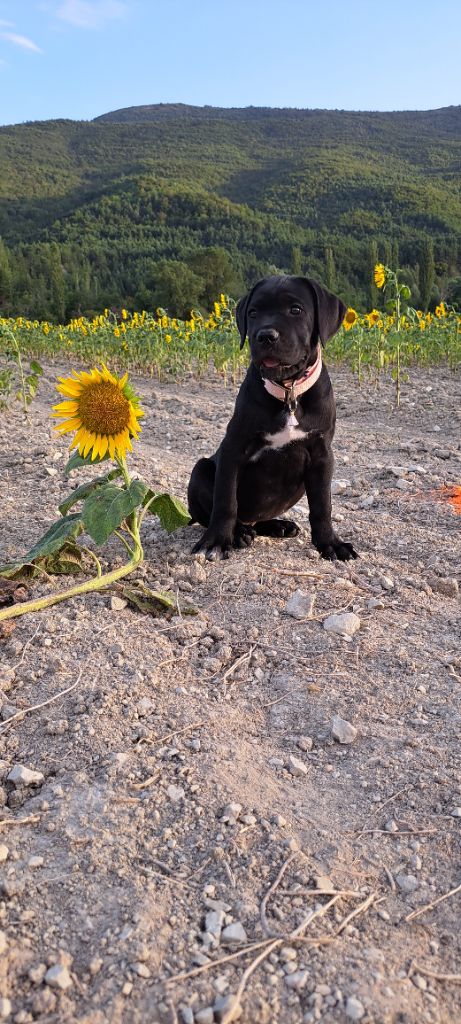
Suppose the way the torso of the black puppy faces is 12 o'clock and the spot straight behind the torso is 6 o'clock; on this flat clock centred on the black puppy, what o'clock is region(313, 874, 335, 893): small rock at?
The small rock is roughly at 12 o'clock from the black puppy.

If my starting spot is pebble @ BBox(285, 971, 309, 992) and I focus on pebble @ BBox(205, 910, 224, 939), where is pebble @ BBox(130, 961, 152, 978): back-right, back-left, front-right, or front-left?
front-left

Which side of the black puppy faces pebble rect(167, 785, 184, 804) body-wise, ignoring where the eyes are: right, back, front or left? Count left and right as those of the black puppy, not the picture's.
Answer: front

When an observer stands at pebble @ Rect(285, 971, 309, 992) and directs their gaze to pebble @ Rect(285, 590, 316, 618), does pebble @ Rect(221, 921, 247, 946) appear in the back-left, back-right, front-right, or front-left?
front-left

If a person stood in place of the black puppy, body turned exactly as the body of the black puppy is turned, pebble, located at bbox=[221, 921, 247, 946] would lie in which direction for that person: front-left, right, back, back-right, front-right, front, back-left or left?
front

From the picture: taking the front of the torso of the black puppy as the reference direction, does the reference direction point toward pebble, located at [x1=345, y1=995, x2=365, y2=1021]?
yes

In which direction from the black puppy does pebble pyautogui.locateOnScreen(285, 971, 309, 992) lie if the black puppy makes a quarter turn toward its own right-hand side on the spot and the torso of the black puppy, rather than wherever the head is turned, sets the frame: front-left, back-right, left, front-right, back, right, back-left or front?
left

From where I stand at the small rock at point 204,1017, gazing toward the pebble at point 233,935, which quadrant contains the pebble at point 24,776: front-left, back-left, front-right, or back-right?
front-left

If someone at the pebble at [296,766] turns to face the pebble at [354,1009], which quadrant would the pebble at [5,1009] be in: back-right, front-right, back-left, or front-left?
front-right

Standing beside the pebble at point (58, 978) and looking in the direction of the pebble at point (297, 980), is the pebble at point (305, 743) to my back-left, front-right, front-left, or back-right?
front-left

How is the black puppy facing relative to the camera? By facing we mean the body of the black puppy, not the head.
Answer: toward the camera

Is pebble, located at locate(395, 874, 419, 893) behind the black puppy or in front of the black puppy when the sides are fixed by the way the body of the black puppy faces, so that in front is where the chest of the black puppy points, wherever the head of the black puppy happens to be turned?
in front

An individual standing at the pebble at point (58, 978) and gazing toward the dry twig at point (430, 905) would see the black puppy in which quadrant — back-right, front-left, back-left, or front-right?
front-left

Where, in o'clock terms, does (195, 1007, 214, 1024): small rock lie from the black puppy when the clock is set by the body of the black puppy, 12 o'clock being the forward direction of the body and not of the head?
The small rock is roughly at 12 o'clock from the black puppy.

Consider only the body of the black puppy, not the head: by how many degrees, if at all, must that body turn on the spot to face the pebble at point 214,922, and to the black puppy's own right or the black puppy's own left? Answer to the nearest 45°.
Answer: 0° — it already faces it

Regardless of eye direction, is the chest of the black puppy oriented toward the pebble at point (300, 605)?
yes

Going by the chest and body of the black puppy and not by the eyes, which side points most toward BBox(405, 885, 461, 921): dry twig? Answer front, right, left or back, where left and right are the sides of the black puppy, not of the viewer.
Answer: front
